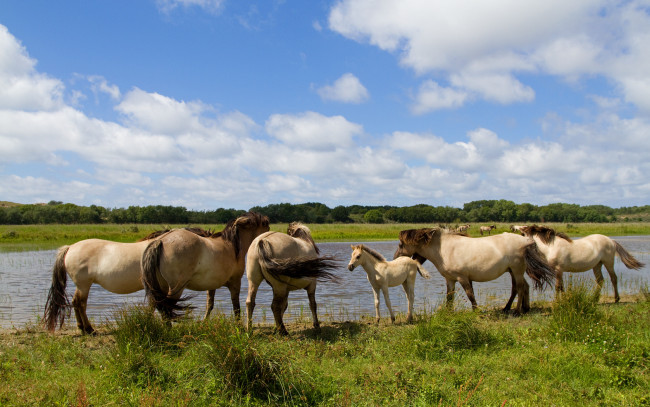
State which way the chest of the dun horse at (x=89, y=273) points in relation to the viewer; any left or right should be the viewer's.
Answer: facing to the right of the viewer

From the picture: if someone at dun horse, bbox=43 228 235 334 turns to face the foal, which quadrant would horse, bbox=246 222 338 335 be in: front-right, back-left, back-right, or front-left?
front-right

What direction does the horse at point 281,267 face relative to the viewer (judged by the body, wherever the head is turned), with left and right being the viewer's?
facing away from the viewer and to the right of the viewer

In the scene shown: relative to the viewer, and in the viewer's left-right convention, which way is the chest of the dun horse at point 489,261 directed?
facing to the left of the viewer

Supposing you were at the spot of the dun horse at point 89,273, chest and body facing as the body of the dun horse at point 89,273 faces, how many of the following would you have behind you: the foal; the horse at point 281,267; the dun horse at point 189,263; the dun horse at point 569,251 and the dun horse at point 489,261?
0

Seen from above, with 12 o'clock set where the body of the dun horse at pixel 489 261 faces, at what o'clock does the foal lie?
The foal is roughly at 11 o'clock from the dun horse.

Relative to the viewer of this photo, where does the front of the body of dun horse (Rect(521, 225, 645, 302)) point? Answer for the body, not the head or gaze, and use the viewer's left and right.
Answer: facing to the left of the viewer

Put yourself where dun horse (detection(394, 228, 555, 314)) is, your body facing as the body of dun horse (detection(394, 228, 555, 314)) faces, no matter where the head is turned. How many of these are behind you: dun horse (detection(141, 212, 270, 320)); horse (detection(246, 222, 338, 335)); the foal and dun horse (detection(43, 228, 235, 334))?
0

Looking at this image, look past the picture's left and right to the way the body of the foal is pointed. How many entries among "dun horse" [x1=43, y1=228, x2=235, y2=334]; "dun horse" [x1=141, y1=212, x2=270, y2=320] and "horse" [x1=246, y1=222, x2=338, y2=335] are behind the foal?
0

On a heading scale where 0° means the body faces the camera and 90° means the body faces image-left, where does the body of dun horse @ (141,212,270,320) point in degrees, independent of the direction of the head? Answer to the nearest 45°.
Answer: approximately 225°

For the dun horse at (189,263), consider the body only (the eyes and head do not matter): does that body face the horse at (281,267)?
no

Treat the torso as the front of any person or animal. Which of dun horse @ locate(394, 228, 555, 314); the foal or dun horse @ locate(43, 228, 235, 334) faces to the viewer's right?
dun horse @ locate(43, 228, 235, 334)

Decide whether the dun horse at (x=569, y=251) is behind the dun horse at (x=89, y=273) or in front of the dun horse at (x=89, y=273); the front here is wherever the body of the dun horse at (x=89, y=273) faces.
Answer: in front

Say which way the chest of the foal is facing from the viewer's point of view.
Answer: to the viewer's left

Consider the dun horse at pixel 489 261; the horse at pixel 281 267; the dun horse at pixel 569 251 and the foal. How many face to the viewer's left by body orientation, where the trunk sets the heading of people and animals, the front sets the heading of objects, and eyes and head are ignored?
3

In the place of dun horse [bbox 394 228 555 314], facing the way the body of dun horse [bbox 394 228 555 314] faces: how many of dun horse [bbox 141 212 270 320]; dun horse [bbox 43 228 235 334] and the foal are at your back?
0

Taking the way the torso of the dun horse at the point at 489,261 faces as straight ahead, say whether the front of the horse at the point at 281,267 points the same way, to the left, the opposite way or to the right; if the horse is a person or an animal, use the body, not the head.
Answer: to the right
